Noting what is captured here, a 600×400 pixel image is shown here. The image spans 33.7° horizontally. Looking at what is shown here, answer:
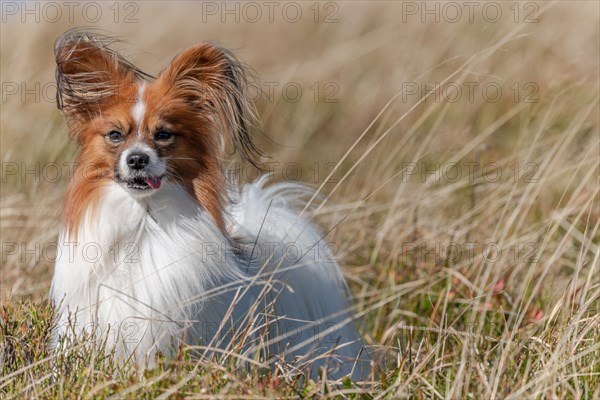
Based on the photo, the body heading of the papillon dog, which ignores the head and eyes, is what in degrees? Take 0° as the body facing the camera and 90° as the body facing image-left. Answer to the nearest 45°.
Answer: approximately 45°
